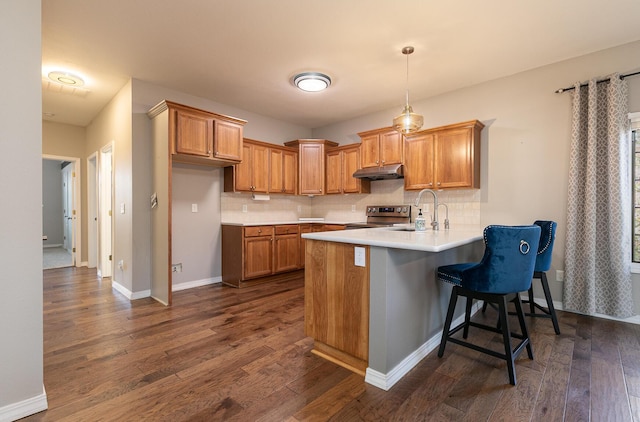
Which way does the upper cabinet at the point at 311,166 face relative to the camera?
toward the camera

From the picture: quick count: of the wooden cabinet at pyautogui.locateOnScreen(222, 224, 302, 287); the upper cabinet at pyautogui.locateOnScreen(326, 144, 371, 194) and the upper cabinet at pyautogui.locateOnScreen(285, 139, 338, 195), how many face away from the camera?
0

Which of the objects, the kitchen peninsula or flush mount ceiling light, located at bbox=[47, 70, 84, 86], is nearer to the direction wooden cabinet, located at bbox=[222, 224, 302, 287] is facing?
the kitchen peninsula

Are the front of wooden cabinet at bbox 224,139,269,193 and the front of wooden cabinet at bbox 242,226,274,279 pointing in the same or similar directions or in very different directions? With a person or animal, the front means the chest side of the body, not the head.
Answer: same or similar directions

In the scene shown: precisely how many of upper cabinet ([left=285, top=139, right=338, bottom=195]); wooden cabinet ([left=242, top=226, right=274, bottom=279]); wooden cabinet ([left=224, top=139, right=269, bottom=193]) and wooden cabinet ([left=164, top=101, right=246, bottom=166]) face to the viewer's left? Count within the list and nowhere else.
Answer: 0

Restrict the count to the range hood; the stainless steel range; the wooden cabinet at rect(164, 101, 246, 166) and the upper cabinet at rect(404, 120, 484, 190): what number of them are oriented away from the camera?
0

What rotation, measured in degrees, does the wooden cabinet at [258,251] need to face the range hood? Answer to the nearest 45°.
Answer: approximately 45° to its left

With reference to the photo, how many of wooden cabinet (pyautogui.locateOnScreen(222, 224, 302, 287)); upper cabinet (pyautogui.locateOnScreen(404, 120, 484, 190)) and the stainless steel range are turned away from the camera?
0

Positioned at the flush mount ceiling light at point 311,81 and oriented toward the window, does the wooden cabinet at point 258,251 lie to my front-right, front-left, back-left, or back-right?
back-left

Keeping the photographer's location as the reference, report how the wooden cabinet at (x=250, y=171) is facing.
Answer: facing the viewer and to the right of the viewer

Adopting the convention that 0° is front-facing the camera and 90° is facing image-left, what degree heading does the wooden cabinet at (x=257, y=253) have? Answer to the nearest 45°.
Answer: approximately 315°

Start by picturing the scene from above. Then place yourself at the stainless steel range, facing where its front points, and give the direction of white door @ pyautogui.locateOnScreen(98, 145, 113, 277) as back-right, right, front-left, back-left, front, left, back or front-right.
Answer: front-right

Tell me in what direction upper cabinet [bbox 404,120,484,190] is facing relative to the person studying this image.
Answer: facing the viewer and to the left of the viewer

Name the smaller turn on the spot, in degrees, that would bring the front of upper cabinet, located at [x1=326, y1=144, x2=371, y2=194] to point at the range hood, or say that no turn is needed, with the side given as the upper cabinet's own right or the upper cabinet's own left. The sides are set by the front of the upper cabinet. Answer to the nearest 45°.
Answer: approximately 90° to the upper cabinet's own left

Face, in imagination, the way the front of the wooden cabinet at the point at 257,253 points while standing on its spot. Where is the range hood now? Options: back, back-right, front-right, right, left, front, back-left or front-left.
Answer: front-left
